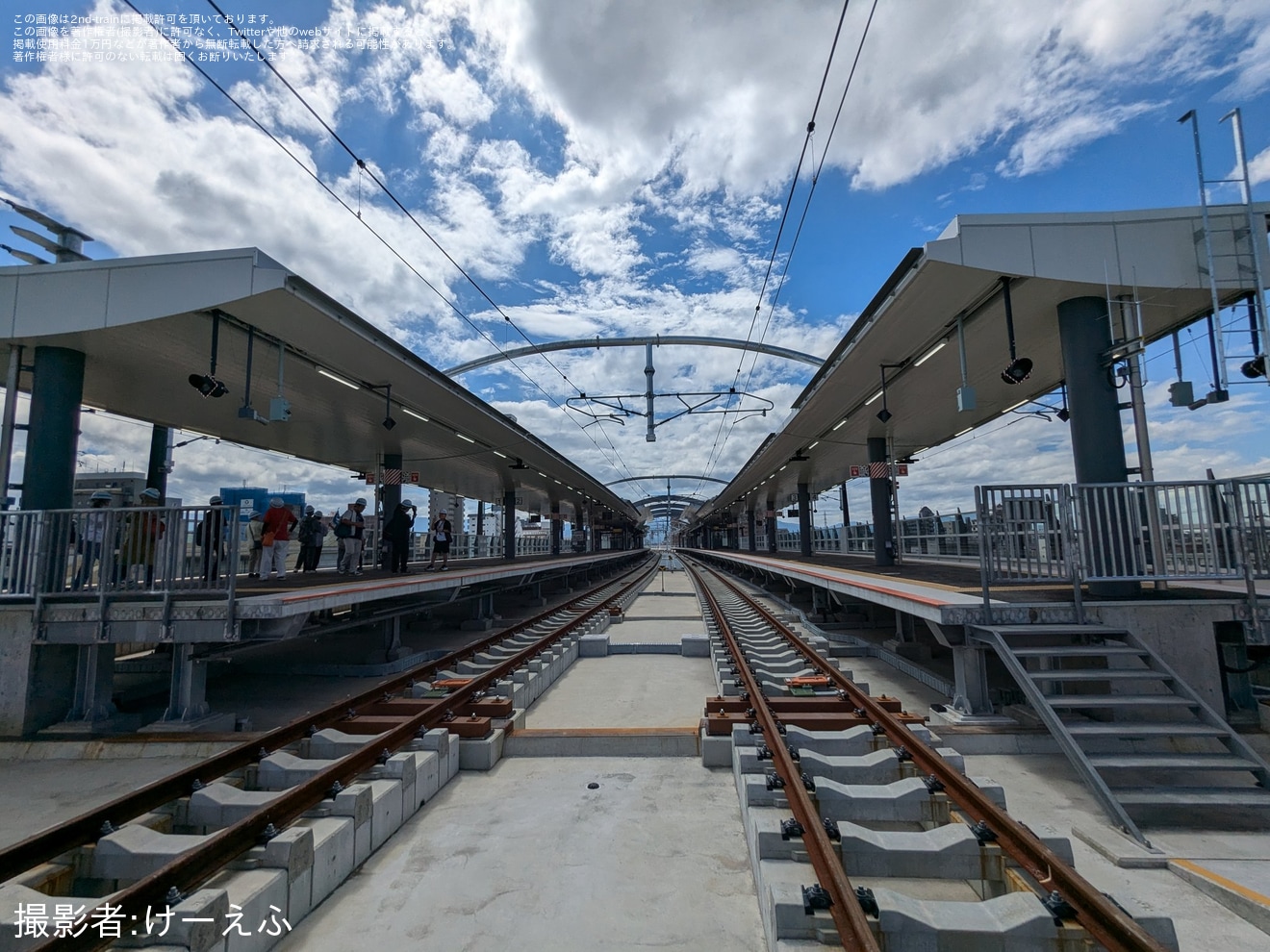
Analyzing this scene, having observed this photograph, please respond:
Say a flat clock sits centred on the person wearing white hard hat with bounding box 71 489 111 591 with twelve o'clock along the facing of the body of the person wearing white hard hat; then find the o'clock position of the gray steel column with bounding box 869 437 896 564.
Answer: The gray steel column is roughly at 12 o'clock from the person wearing white hard hat.

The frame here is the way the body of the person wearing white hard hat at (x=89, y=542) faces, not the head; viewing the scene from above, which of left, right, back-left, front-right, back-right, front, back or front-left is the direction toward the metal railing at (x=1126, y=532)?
front-right

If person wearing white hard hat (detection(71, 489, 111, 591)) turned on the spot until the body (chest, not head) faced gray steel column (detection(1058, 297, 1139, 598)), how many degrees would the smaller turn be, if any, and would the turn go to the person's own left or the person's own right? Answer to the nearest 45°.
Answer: approximately 45° to the person's own right
